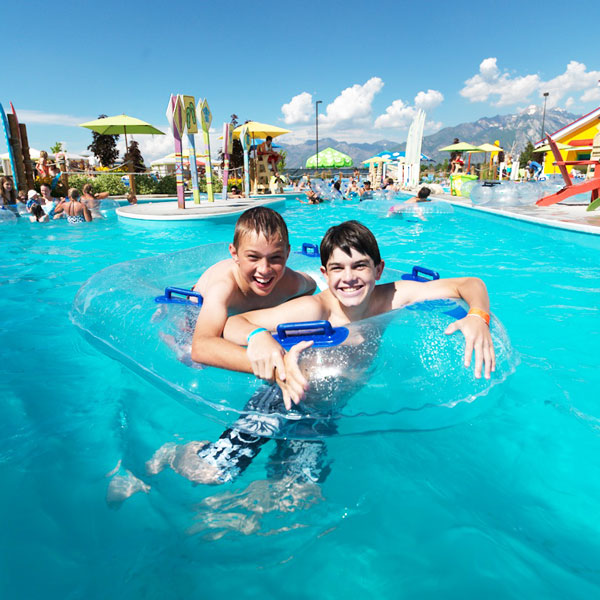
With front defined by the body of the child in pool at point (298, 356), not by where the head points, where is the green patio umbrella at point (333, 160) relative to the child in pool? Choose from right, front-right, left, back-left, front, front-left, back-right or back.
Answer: back

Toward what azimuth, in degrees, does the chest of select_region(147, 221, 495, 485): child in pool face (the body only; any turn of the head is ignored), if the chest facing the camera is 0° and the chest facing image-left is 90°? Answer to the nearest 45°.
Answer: approximately 0°

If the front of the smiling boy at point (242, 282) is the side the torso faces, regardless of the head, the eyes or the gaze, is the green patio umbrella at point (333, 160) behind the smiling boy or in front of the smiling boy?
behind

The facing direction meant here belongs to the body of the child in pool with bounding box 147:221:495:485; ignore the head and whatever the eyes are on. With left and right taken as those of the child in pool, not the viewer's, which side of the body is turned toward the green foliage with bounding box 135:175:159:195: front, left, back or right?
back

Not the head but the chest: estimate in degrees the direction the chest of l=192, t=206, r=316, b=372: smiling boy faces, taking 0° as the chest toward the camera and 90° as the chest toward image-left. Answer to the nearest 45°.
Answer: approximately 0°

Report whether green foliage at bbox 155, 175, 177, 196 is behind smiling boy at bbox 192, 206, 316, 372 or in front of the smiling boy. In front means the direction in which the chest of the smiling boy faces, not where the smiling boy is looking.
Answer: behind

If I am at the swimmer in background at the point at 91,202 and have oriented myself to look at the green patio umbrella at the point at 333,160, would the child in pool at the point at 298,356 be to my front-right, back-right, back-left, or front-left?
back-right

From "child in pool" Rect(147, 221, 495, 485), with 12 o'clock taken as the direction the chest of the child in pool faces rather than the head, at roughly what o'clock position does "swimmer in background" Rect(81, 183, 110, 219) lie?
The swimmer in background is roughly at 5 o'clock from the child in pool.

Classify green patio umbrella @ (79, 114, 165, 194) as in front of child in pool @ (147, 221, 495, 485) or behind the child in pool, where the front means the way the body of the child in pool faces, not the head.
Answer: behind
